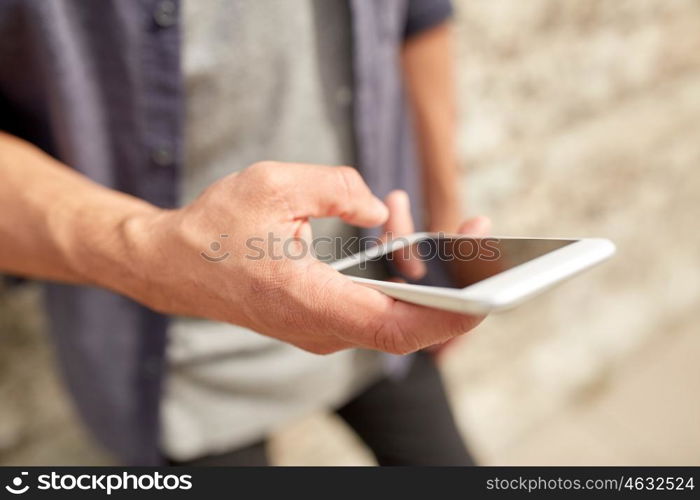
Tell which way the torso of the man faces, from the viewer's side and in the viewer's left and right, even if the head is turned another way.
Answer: facing the viewer and to the right of the viewer
